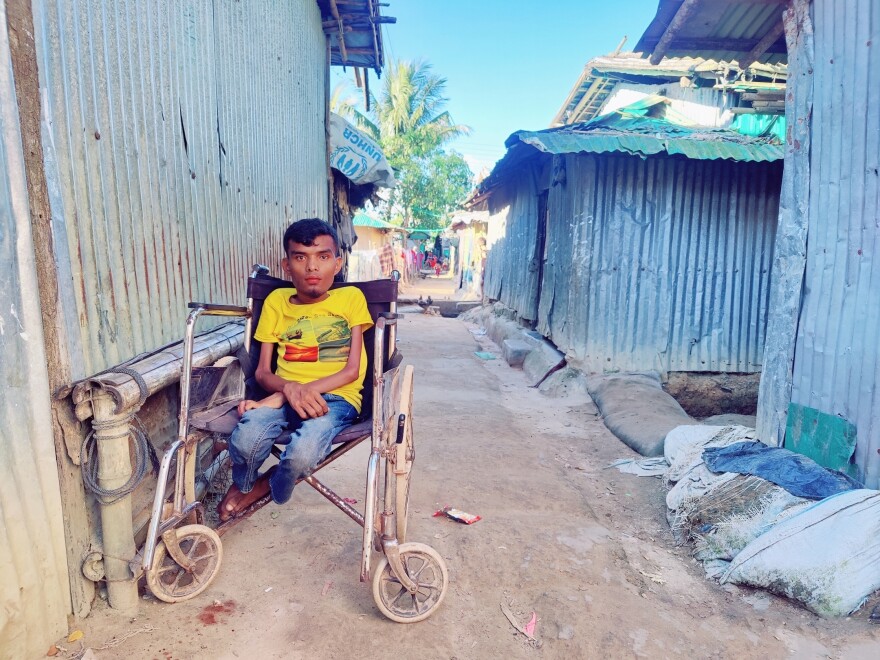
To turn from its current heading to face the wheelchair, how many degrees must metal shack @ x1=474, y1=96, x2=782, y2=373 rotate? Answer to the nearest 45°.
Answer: approximately 90° to its left

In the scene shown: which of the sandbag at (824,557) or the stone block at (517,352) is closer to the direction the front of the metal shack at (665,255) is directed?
the stone block

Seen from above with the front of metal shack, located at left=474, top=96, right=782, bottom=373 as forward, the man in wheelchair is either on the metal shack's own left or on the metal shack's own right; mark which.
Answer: on the metal shack's own left

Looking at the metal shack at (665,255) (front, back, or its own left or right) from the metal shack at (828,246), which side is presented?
left

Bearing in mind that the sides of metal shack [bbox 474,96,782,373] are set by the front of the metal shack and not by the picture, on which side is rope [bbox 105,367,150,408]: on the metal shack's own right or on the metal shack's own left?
on the metal shack's own left

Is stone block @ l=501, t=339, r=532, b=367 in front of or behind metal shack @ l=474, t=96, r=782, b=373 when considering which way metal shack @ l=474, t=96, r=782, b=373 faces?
in front

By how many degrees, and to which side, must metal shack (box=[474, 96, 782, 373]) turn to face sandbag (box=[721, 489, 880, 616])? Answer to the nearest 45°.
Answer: approximately 90° to its left

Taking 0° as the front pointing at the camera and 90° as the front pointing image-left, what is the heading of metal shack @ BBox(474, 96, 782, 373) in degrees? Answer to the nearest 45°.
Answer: approximately 90°
